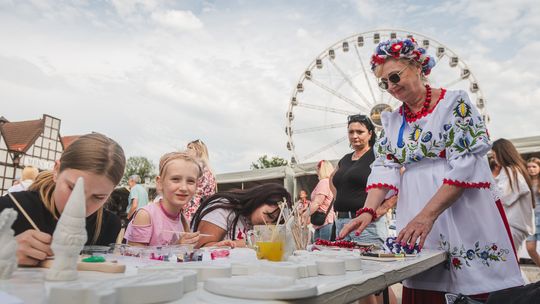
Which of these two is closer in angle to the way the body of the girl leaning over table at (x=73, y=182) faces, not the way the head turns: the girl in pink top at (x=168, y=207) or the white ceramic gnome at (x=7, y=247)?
the white ceramic gnome

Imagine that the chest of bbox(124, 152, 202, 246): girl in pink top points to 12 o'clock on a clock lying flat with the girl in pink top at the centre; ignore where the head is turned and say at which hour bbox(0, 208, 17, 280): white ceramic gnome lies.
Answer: The white ceramic gnome is roughly at 2 o'clock from the girl in pink top.

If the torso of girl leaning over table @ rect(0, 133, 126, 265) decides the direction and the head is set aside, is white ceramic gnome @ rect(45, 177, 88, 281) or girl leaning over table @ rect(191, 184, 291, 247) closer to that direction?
the white ceramic gnome

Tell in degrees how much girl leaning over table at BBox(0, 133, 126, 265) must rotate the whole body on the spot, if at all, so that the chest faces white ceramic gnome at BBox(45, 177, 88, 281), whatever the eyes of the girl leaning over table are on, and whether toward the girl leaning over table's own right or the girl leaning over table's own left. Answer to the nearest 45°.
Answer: approximately 45° to the girl leaning over table's own right

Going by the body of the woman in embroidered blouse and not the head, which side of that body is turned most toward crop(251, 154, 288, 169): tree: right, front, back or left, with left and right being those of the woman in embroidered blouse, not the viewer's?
right

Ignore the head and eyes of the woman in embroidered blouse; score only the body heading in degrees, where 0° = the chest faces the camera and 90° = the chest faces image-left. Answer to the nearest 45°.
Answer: approximately 45°

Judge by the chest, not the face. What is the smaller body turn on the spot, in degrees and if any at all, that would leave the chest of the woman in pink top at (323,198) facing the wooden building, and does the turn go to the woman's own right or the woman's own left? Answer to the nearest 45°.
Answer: approximately 45° to the woman's own right
